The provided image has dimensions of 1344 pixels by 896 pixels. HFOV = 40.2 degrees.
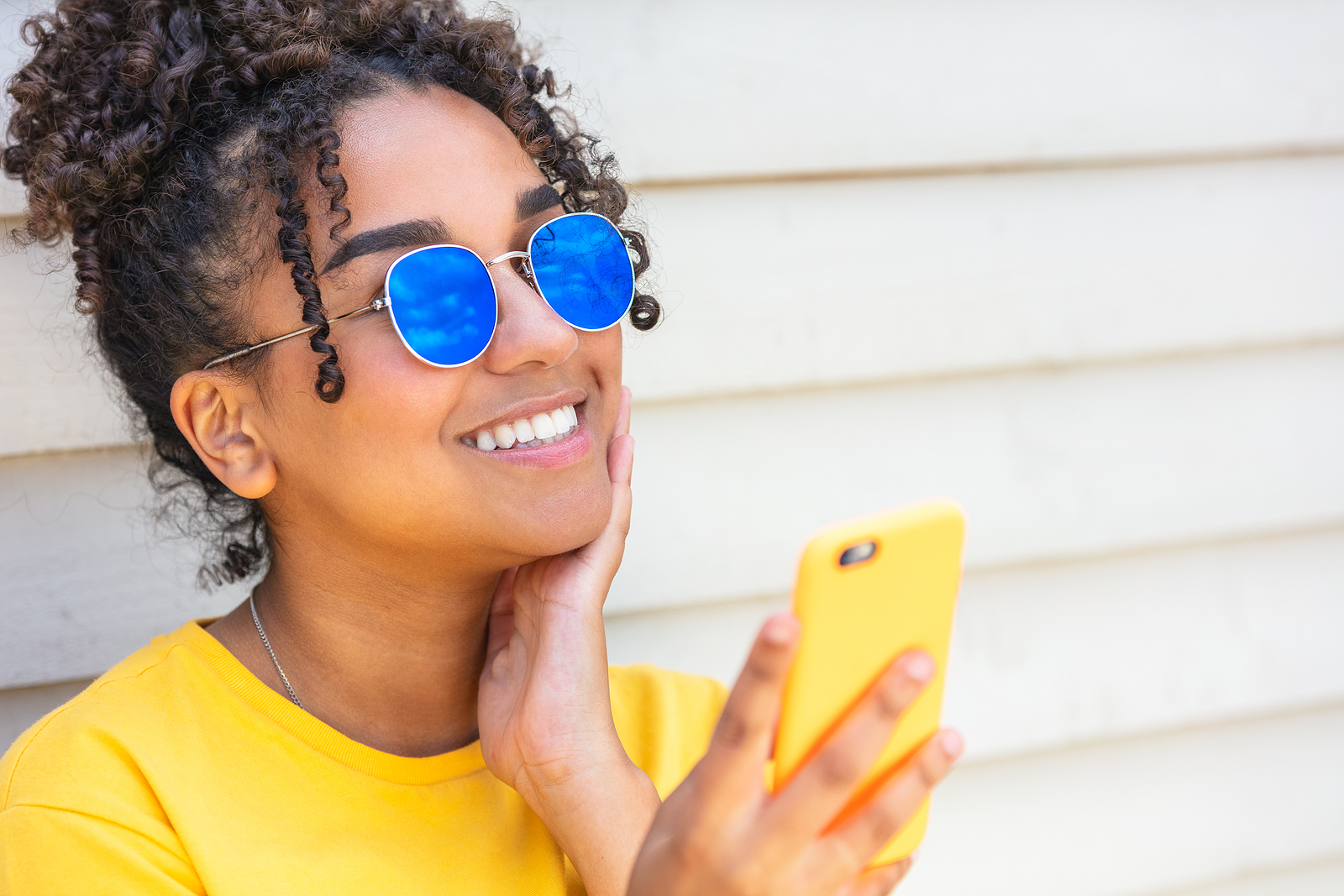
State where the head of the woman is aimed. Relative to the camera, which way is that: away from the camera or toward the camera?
toward the camera
